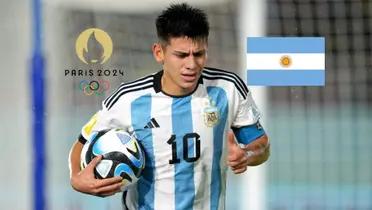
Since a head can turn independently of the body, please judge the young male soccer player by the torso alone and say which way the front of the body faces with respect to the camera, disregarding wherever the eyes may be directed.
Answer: toward the camera
